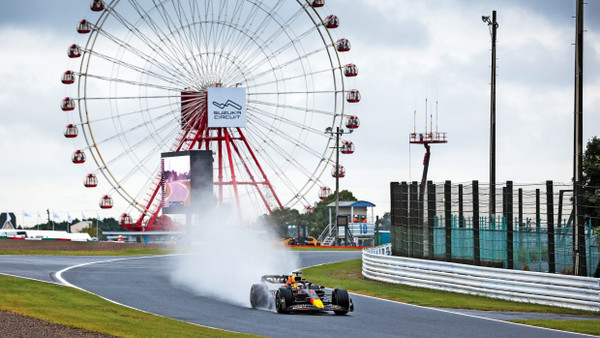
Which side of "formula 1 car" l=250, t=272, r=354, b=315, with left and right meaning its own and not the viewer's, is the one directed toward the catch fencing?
left

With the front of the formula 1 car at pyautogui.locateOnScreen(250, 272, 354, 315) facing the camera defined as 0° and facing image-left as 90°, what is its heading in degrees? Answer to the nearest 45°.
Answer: approximately 315°

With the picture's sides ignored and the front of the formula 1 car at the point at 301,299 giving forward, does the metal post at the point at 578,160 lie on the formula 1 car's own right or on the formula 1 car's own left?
on the formula 1 car's own left

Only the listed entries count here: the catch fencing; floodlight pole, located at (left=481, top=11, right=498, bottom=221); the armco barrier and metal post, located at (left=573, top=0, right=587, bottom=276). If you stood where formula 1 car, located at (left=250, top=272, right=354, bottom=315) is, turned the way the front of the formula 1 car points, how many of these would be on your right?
0

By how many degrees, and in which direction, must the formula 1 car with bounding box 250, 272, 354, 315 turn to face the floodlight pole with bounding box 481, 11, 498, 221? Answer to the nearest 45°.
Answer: approximately 90° to its left

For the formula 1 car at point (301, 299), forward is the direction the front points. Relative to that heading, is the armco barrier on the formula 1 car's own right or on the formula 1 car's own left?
on the formula 1 car's own left

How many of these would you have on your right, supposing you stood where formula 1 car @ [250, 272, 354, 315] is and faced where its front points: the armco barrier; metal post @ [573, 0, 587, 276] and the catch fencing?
0
